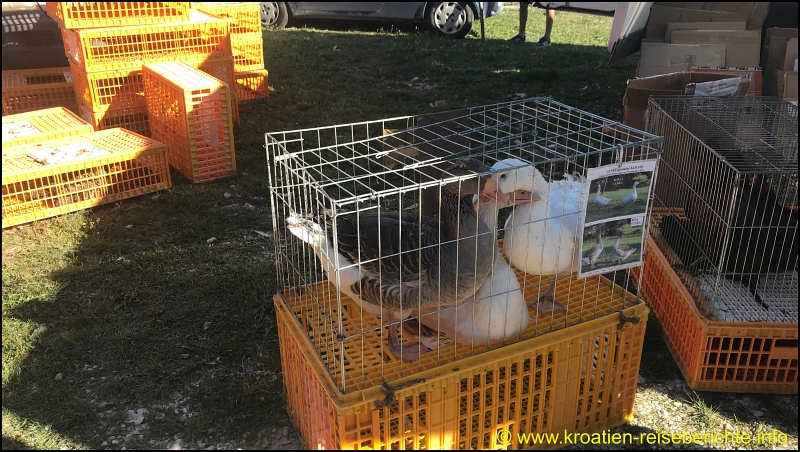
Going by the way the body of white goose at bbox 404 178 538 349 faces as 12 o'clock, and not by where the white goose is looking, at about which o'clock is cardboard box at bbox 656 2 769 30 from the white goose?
The cardboard box is roughly at 10 o'clock from the white goose.

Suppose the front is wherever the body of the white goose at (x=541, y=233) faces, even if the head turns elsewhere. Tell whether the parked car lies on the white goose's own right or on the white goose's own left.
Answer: on the white goose's own right

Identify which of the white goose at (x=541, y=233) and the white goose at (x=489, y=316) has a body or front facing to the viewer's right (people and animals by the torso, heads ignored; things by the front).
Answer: the white goose at (x=489, y=316)

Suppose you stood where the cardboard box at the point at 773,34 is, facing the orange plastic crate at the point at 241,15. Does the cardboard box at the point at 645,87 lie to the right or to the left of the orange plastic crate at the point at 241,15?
left

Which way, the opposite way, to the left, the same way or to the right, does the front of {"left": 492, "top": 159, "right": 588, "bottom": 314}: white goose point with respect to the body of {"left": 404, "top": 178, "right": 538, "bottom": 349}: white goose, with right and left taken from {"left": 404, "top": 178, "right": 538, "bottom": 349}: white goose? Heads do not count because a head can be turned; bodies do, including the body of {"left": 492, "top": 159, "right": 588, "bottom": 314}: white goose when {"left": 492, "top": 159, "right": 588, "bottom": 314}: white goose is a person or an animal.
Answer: the opposite way

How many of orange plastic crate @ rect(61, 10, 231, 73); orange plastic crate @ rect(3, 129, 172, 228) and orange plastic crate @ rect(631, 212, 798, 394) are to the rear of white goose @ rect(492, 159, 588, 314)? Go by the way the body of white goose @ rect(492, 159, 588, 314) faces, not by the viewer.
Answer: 1

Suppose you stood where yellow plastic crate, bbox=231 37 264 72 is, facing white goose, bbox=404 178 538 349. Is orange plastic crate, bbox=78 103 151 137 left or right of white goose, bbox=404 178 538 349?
right

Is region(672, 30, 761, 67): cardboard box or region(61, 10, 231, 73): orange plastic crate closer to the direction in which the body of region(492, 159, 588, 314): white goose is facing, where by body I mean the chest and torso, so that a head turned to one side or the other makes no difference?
the orange plastic crate

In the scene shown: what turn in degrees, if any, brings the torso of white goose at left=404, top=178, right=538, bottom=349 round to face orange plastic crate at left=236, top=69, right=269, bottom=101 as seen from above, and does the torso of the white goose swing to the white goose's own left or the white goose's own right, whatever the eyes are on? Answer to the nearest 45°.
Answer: approximately 135° to the white goose's own left

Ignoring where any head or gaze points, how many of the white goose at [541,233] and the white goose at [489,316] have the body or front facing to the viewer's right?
1

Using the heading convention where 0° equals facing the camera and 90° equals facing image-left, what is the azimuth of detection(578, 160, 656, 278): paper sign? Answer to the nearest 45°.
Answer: approximately 315°

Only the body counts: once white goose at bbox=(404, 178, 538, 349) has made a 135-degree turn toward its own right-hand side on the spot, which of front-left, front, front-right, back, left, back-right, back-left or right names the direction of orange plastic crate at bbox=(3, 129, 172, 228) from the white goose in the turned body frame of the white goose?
right

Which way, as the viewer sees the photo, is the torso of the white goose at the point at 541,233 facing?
to the viewer's left

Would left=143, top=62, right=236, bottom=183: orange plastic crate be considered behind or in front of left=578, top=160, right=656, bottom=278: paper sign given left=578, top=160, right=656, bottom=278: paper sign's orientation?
behind

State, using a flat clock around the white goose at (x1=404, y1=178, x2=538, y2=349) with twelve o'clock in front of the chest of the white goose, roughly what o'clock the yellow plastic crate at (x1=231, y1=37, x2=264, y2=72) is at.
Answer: The yellow plastic crate is roughly at 8 o'clock from the white goose.
